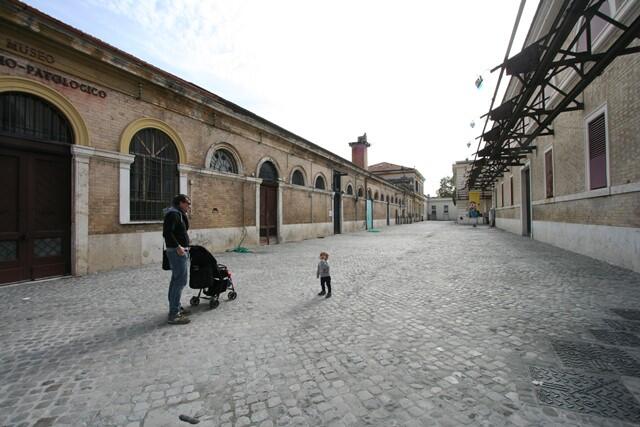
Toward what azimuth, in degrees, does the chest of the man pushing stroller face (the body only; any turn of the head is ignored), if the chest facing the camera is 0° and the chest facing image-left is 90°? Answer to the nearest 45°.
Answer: approximately 270°

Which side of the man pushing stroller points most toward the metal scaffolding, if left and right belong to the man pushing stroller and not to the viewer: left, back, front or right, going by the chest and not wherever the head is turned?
front

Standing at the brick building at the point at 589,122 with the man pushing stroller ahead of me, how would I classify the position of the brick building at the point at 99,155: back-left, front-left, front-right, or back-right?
front-right

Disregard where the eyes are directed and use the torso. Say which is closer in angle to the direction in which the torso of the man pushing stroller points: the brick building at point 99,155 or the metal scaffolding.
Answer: the metal scaffolding

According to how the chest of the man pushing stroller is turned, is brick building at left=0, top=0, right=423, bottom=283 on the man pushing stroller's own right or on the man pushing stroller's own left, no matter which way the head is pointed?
on the man pushing stroller's own left

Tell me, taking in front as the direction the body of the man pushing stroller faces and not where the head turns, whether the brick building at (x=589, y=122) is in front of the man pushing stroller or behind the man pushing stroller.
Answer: in front
